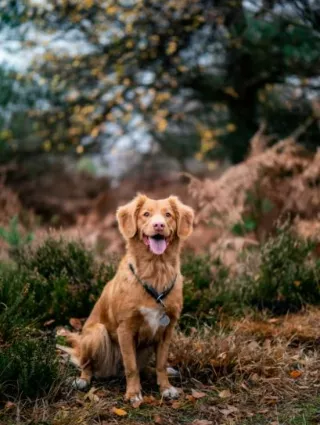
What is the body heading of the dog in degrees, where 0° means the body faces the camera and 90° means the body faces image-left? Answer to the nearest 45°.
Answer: approximately 315°

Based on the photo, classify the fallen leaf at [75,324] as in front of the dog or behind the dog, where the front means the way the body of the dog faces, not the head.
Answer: behind

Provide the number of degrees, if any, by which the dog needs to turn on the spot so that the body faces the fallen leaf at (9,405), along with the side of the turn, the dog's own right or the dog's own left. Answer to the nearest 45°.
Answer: approximately 90° to the dog's own right

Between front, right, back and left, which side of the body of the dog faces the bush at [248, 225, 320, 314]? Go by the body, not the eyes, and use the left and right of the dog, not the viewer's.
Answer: left

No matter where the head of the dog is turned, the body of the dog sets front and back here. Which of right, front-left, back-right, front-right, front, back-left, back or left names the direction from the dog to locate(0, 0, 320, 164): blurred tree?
back-left

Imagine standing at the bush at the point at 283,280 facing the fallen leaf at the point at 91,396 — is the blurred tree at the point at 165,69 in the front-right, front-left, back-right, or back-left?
back-right

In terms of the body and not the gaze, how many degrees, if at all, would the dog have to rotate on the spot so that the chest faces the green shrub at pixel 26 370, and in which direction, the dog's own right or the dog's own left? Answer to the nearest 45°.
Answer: approximately 135° to the dog's own right
